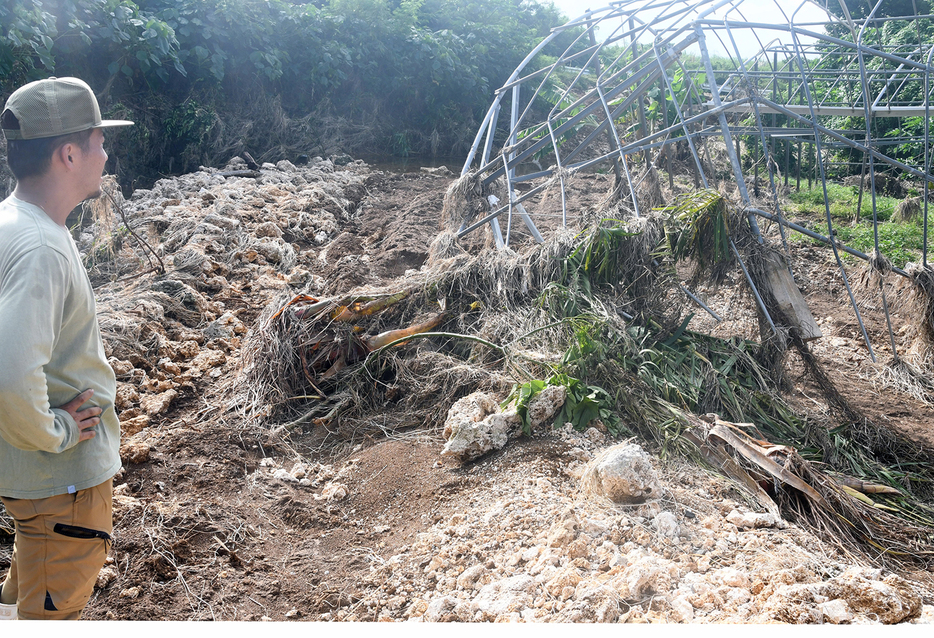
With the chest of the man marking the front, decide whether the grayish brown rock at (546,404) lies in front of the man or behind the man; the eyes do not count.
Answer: in front

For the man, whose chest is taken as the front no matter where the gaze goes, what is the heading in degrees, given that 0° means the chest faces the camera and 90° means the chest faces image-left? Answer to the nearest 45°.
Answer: approximately 270°

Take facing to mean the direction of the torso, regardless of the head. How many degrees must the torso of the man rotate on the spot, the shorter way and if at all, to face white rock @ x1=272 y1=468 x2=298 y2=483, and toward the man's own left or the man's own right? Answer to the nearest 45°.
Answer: approximately 45° to the man's own left

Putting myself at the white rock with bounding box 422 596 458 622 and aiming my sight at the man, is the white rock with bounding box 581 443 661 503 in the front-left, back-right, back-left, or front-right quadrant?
back-right

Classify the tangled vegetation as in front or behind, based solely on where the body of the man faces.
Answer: in front

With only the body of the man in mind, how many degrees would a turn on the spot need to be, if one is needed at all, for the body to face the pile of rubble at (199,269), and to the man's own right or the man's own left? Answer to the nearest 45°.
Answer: approximately 90° to the man's own left

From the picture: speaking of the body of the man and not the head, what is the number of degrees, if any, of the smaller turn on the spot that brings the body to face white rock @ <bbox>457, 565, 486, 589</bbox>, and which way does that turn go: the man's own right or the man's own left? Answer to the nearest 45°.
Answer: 0° — they already face it

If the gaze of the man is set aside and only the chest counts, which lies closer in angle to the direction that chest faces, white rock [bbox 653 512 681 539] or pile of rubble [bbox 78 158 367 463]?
the white rock

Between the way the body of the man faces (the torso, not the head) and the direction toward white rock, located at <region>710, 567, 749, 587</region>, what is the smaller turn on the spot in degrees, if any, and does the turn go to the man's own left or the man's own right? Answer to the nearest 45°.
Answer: approximately 45° to the man's own right

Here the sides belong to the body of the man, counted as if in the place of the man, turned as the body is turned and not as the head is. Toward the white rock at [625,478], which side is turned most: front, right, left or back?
front

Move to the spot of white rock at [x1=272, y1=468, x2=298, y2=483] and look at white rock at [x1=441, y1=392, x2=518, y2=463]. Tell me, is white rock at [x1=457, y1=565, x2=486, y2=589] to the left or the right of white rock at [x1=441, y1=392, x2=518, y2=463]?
right
